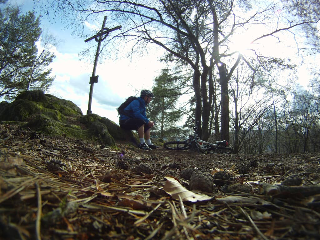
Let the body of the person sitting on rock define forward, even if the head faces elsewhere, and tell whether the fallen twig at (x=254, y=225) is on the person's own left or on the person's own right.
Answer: on the person's own right

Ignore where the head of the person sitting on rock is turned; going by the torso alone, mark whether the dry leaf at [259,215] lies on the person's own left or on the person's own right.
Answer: on the person's own right

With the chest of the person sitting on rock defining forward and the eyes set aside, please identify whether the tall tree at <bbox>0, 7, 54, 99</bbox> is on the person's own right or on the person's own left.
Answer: on the person's own left

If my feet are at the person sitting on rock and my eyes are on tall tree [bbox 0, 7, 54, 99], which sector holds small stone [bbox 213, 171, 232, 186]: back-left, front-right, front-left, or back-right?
back-left

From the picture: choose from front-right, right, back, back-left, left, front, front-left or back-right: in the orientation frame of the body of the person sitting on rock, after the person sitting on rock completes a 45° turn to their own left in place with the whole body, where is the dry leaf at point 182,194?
back-right

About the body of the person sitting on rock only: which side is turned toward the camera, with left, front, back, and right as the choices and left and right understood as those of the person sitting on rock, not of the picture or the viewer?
right

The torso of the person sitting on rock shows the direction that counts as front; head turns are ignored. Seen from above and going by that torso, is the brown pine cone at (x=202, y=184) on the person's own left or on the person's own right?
on the person's own right

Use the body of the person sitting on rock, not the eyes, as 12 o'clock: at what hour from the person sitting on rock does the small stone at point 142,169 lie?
The small stone is roughly at 3 o'clock from the person sitting on rock.

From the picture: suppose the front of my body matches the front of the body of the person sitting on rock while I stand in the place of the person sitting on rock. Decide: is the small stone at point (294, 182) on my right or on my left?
on my right
